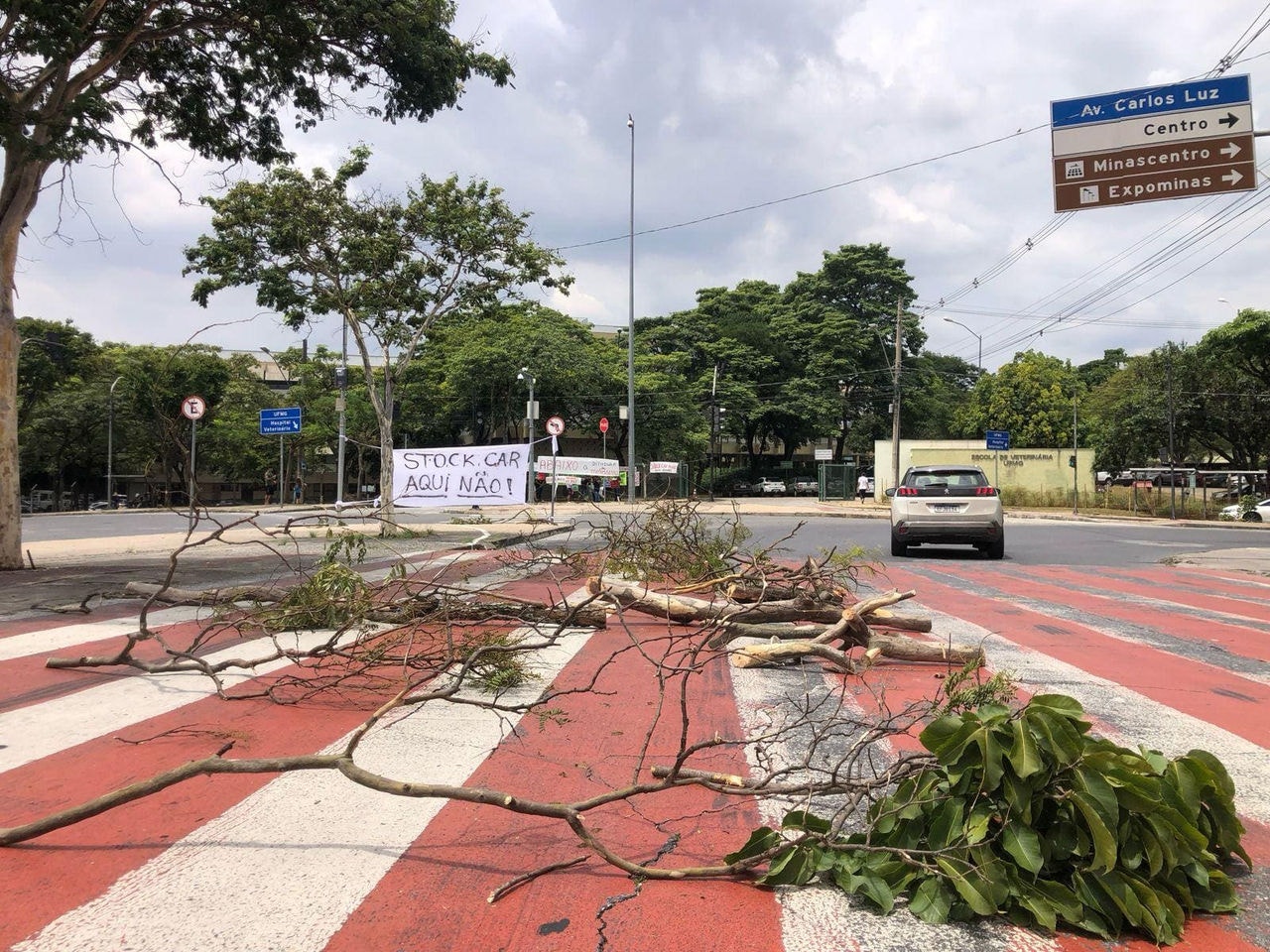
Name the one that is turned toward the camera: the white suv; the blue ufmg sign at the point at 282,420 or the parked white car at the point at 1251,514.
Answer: the blue ufmg sign

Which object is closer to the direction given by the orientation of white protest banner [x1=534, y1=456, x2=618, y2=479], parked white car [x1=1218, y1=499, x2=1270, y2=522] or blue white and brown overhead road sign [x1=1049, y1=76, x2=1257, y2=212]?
the blue white and brown overhead road sign

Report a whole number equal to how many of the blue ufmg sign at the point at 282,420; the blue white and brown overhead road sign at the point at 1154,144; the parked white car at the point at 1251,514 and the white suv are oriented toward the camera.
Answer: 2

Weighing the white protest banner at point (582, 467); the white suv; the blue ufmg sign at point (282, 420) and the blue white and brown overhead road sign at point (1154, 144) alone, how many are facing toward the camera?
3

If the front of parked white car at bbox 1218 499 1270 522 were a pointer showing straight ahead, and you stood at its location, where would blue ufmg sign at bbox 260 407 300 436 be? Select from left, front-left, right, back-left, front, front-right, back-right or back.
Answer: front-left

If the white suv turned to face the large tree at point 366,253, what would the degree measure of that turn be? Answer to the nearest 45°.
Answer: approximately 90° to its left

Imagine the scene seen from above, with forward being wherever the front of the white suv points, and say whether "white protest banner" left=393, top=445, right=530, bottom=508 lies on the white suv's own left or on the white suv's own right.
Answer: on the white suv's own left

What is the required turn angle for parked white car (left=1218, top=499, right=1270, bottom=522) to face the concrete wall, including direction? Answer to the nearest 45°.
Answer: approximately 45° to its right

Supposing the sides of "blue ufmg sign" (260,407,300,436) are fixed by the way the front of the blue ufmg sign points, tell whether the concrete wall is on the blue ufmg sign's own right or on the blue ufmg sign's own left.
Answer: on the blue ufmg sign's own left

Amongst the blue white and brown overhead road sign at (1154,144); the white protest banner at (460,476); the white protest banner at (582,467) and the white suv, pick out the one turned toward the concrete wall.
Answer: the white suv

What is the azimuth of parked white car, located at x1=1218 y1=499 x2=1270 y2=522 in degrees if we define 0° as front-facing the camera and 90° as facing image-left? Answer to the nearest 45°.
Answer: approximately 90°

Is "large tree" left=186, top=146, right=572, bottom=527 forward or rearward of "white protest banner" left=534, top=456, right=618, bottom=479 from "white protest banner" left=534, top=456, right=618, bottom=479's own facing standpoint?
forward

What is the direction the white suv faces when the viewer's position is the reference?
facing away from the viewer
